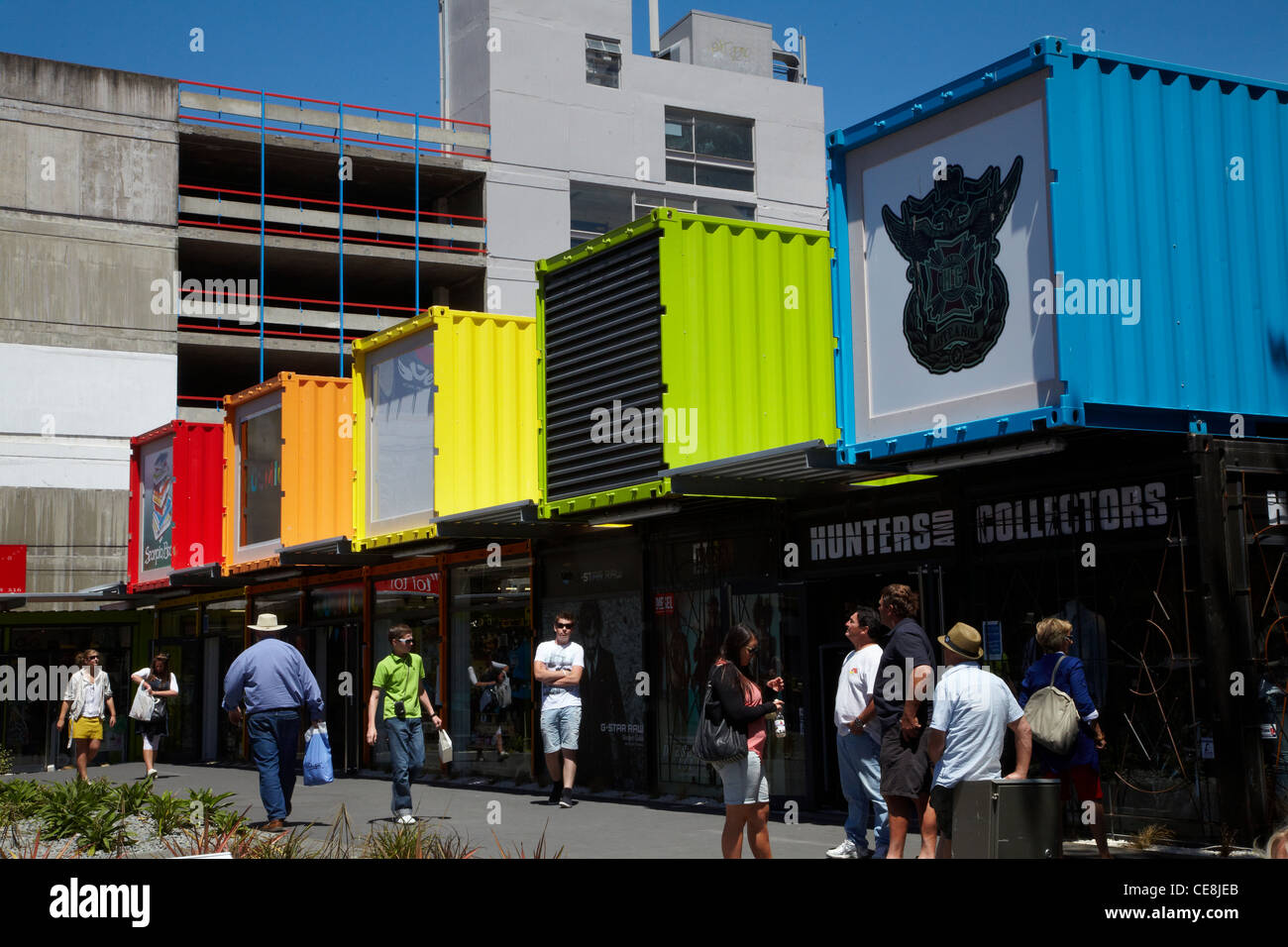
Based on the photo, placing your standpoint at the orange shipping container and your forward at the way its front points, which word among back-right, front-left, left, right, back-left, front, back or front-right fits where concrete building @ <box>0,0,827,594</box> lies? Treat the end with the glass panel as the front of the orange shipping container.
back-right

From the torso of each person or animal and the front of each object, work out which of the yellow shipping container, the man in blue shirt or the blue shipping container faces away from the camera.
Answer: the man in blue shirt

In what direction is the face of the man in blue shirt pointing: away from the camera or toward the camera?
away from the camera

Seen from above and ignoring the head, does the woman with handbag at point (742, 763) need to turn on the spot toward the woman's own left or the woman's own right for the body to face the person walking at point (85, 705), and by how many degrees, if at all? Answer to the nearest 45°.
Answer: approximately 135° to the woman's own left

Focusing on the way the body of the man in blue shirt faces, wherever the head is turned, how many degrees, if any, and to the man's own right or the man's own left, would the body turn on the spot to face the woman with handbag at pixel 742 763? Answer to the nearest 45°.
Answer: approximately 135° to the man's own right

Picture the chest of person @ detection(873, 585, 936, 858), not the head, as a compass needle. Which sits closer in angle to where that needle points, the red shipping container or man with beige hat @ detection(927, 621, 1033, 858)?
the red shipping container

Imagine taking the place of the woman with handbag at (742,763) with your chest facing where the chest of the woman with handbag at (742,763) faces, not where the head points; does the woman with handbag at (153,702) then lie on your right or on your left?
on your left

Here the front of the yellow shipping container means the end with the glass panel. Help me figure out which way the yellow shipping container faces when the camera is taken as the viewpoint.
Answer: facing the viewer and to the left of the viewer

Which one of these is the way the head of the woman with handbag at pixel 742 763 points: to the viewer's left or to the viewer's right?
to the viewer's right

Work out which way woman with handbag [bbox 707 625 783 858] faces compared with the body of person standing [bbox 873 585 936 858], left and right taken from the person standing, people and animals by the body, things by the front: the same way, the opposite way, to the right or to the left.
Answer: the opposite way

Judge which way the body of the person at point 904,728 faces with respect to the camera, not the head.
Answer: to the viewer's left

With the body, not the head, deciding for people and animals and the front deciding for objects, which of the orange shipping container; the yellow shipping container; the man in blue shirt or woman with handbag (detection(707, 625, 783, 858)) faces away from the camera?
the man in blue shirt

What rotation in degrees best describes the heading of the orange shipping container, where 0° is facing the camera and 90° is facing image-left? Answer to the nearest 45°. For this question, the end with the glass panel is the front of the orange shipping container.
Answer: approximately 45°

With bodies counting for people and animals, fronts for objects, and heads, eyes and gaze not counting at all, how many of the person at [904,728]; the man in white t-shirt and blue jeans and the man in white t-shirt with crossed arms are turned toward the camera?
1
